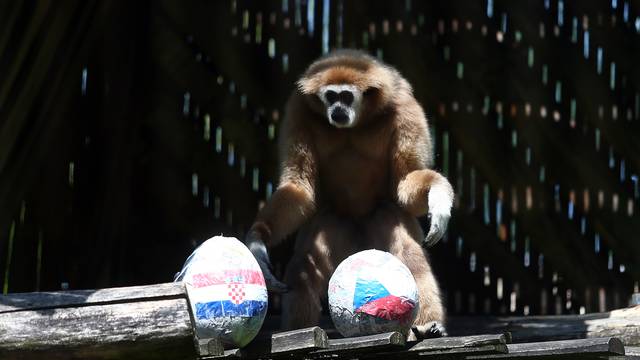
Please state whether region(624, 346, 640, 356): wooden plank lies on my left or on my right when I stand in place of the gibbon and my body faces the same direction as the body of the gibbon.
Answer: on my left

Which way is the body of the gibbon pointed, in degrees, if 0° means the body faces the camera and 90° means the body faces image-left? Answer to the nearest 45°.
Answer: approximately 0°

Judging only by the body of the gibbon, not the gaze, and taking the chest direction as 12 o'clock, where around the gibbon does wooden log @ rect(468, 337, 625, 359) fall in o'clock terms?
The wooden log is roughly at 11 o'clock from the gibbon.

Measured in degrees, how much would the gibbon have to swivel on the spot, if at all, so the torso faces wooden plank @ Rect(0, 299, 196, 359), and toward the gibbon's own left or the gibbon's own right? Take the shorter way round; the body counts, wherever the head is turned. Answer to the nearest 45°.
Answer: approximately 45° to the gibbon's own right

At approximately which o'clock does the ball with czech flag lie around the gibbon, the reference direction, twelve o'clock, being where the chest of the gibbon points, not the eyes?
The ball with czech flag is roughly at 12 o'clock from the gibbon.
